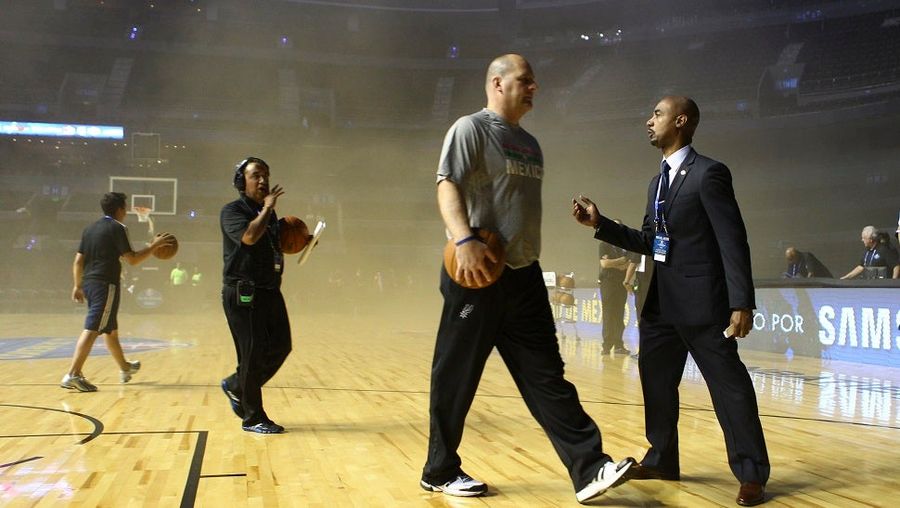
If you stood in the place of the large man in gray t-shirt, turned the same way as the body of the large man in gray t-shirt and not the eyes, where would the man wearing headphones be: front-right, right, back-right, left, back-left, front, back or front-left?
back

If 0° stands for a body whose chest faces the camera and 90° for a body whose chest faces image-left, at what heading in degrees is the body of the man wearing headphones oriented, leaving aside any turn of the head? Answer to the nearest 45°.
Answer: approximately 315°

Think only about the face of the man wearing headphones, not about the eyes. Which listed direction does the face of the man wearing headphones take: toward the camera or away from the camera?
toward the camera

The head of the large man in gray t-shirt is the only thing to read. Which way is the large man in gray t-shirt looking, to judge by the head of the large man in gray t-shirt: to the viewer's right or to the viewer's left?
to the viewer's right

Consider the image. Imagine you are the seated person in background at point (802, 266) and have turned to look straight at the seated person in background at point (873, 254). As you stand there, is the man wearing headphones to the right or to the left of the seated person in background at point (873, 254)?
right

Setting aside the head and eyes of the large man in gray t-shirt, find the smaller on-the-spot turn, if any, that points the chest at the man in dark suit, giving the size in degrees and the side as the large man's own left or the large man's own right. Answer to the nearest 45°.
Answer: approximately 45° to the large man's own left

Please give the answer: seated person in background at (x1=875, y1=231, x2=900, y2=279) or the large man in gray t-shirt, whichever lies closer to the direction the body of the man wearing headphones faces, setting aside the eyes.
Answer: the large man in gray t-shirt

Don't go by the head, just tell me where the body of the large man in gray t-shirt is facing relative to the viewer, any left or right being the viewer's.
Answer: facing the viewer and to the right of the viewer

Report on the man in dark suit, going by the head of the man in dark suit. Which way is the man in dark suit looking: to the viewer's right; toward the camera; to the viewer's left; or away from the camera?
to the viewer's left

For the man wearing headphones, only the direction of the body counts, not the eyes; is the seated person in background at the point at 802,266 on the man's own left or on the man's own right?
on the man's own left

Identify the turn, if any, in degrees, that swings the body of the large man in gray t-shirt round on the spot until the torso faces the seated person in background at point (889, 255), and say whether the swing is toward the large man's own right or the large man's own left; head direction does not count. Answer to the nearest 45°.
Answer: approximately 90° to the large man's own left

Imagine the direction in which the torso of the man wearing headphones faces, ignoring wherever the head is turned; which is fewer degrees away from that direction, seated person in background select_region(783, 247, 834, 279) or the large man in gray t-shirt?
the large man in gray t-shirt

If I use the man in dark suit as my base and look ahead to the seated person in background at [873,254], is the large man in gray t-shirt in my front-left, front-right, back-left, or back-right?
back-left

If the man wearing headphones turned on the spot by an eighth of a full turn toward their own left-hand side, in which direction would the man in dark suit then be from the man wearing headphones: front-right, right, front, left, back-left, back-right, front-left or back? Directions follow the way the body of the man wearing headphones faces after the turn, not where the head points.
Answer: front-right

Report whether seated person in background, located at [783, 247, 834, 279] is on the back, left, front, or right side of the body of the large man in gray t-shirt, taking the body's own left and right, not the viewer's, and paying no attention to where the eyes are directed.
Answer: left

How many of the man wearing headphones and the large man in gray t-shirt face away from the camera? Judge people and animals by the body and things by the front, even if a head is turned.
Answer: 0
